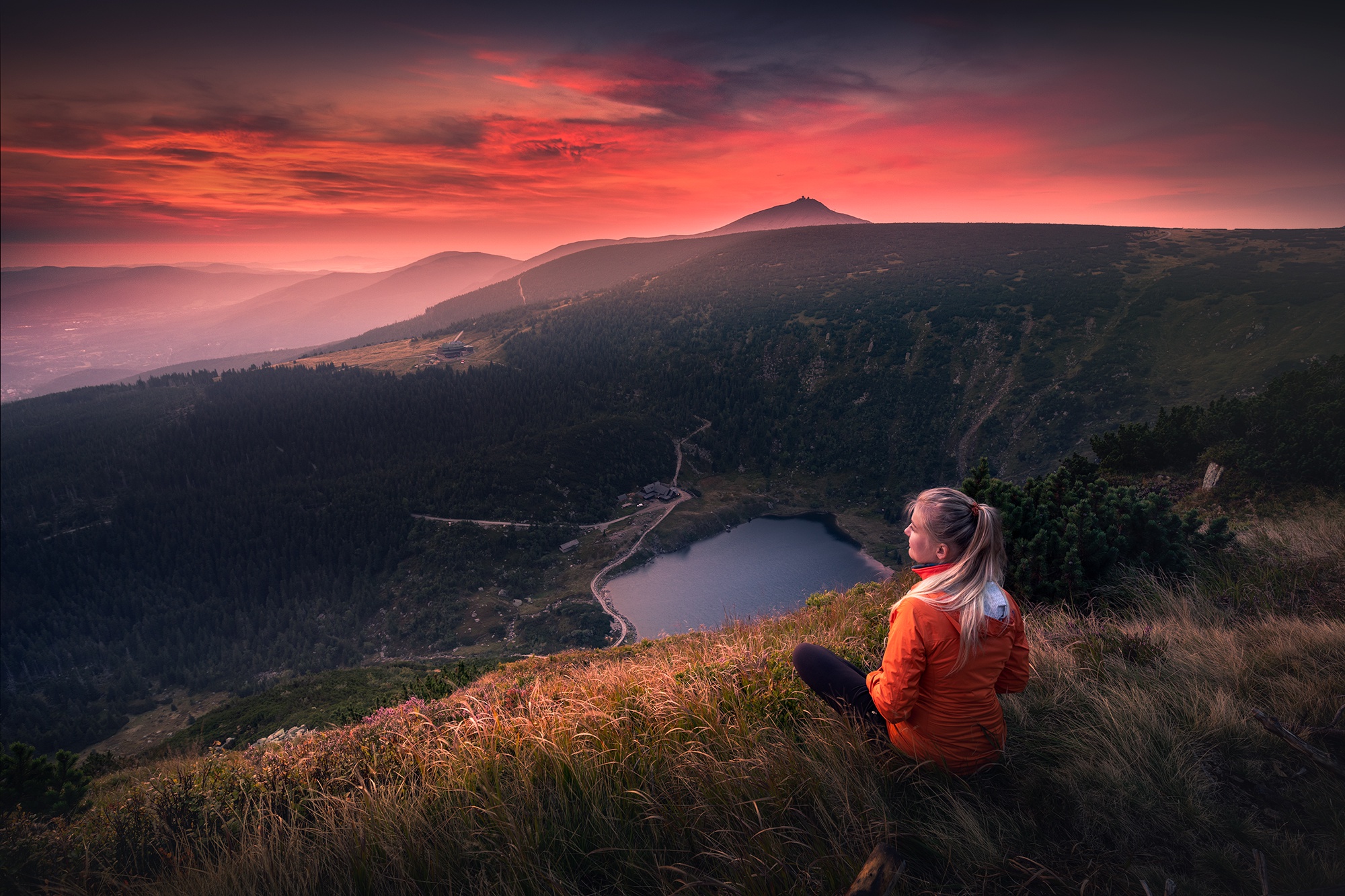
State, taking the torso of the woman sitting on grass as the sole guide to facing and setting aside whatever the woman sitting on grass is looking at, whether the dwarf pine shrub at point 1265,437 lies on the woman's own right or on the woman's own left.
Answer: on the woman's own right

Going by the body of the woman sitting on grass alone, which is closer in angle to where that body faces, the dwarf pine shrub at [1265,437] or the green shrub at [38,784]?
the green shrub

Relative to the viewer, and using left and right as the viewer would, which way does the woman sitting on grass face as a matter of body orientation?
facing away from the viewer and to the left of the viewer
